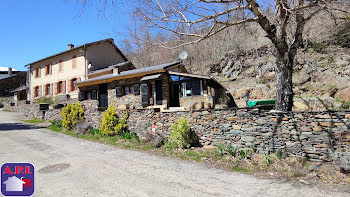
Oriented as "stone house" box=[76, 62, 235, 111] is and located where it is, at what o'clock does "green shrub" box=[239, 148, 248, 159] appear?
The green shrub is roughly at 10 o'clock from the stone house.

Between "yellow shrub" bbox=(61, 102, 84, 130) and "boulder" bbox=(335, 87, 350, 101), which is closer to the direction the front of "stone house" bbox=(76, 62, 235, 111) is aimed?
the yellow shrub

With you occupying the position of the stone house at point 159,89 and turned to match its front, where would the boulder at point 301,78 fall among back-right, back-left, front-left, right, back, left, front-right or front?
back-left

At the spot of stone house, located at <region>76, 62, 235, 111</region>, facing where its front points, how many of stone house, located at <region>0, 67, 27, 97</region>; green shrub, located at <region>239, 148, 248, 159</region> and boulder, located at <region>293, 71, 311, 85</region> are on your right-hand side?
1

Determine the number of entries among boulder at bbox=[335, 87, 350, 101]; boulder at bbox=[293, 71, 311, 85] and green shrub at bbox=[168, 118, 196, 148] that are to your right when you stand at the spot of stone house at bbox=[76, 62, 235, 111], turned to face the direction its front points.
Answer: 0

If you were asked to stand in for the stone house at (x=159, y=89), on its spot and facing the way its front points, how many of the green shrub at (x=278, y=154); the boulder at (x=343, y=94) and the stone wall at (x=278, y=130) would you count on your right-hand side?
0

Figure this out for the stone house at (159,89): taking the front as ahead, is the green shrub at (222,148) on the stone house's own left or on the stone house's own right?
on the stone house's own left

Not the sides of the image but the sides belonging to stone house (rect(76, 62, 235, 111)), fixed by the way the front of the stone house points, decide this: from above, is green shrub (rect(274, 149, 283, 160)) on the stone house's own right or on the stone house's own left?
on the stone house's own left

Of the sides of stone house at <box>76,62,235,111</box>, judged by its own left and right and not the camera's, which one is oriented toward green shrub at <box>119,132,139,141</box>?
front

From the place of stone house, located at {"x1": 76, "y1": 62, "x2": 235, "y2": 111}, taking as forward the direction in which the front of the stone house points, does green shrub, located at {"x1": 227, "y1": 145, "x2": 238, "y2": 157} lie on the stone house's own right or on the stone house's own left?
on the stone house's own left

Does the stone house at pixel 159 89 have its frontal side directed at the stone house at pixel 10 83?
no

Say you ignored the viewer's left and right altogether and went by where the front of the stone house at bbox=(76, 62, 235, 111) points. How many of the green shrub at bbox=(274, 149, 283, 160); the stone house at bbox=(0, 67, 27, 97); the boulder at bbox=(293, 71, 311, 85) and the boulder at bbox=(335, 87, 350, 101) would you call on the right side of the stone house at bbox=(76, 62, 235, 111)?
1

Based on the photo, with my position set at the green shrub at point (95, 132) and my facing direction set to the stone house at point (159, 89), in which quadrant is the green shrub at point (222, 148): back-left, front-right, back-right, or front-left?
back-right

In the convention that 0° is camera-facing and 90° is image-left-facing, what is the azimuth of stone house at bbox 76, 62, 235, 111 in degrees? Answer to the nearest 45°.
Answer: approximately 45°

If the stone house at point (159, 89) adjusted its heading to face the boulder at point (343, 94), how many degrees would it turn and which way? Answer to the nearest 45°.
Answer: approximately 135° to its left
